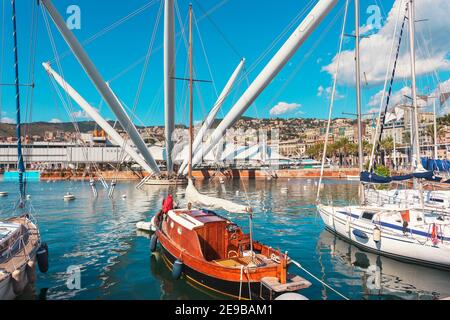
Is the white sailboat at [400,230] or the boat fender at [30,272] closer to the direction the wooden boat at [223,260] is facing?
the boat fender

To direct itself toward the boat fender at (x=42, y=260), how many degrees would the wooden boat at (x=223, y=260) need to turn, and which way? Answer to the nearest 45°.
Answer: approximately 45° to its left

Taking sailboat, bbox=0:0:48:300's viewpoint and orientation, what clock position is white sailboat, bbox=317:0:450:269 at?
The white sailboat is roughly at 2 o'clock from the sailboat.

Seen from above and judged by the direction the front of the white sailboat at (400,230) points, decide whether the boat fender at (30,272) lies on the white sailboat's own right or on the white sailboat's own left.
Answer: on the white sailboat's own left

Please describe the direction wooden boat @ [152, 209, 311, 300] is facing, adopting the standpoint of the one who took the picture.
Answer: facing away from the viewer and to the left of the viewer

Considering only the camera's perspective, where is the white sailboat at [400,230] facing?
facing away from the viewer and to the left of the viewer

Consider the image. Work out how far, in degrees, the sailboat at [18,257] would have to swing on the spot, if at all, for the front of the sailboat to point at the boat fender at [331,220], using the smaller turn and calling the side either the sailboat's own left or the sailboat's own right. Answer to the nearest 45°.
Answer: approximately 45° to the sailboat's own right

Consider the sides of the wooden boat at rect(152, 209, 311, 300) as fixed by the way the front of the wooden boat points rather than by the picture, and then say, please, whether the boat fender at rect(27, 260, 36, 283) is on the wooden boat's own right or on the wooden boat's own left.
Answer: on the wooden boat's own left
